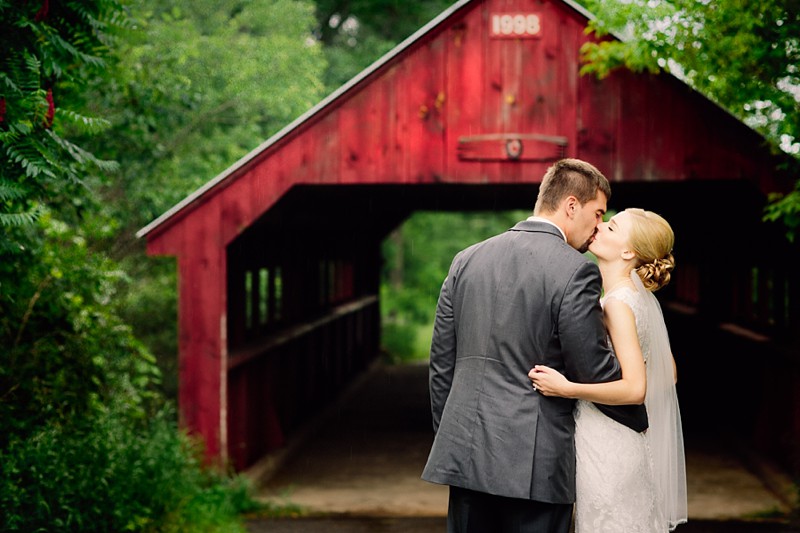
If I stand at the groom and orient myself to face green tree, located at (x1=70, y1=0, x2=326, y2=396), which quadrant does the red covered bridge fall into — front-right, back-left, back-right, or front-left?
front-right

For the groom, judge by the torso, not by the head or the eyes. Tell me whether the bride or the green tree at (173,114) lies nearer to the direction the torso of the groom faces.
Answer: the bride

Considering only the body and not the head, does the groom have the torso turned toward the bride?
yes

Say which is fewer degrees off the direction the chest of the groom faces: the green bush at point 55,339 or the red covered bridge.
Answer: the red covered bridge

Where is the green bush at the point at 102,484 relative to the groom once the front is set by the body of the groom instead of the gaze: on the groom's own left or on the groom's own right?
on the groom's own left

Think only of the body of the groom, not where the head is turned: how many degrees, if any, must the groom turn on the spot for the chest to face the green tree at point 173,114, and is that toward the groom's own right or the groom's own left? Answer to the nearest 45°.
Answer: approximately 90° to the groom's own left

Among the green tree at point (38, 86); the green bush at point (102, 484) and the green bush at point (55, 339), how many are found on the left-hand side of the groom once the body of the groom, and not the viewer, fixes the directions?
3

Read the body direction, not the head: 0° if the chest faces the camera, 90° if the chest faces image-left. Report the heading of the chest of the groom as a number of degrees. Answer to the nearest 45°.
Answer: approximately 225°

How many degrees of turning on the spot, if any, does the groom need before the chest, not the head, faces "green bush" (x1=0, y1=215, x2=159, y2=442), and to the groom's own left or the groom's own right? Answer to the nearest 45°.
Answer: approximately 90° to the groom's own left

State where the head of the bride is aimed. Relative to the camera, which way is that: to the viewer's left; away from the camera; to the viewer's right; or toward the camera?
to the viewer's left

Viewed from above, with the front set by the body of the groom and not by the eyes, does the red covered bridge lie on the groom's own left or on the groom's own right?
on the groom's own left

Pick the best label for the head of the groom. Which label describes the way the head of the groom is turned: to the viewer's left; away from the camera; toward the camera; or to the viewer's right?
to the viewer's right

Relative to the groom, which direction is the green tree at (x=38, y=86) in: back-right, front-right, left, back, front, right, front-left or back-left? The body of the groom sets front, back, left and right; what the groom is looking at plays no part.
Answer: left

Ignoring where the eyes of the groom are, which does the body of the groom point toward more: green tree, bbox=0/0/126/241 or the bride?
the bride

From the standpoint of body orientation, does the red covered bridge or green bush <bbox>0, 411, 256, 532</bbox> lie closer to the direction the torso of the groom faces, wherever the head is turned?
the red covered bridge
